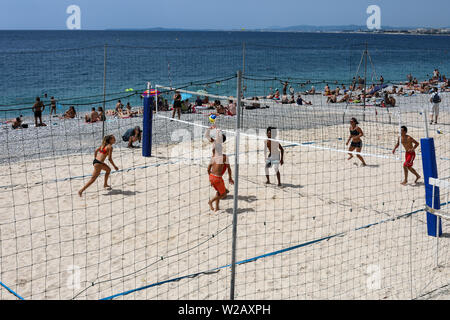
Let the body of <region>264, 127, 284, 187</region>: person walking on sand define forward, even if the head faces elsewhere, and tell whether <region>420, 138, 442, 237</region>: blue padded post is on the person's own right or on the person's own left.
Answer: on the person's own left

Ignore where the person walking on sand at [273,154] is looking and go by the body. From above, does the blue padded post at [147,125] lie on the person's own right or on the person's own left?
on the person's own right

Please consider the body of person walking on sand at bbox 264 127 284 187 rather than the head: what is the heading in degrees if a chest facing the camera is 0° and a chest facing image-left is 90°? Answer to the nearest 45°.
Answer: approximately 45°
